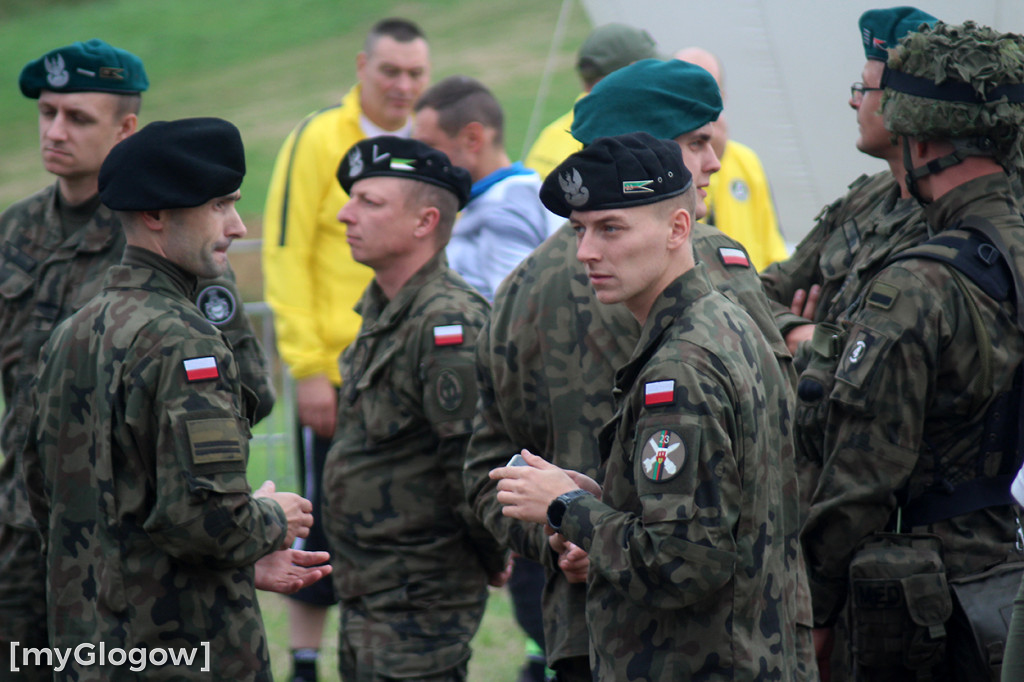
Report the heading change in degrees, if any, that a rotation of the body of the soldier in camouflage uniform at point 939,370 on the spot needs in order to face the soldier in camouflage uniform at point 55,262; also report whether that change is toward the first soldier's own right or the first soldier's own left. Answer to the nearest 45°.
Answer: approximately 45° to the first soldier's own left

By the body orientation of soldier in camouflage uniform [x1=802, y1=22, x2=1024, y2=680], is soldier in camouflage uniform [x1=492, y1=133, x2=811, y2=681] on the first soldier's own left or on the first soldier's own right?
on the first soldier's own left

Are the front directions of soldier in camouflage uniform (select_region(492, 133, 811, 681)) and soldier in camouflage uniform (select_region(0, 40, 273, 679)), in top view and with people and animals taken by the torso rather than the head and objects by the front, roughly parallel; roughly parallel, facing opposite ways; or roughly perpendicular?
roughly perpendicular

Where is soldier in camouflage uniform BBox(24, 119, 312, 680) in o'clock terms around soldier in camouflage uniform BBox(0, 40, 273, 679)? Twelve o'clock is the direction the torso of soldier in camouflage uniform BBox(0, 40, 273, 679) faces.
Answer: soldier in camouflage uniform BBox(24, 119, 312, 680) is roughly at 10 o'clock from soldier in camouflage uniform BBox(0, 40, 273, 679).

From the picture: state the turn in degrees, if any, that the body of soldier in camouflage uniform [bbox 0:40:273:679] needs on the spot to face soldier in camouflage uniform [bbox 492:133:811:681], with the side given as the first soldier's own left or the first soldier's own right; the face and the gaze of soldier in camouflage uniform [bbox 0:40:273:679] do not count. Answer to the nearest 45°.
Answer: approximately 90° to the first soldier's own left

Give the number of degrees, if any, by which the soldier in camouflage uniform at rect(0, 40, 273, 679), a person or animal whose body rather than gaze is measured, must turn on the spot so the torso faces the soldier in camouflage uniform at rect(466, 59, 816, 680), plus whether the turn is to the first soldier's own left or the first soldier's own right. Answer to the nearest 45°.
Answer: approximately 90° to the first soldier's own left

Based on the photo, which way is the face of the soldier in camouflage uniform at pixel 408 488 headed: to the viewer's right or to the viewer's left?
to the viewer's left

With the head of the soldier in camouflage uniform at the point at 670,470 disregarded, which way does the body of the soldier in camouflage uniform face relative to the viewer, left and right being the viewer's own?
facing to the left of the viewer
